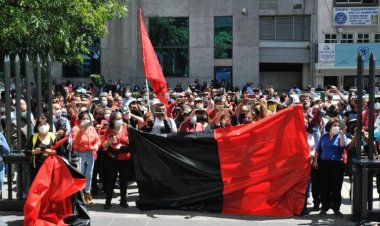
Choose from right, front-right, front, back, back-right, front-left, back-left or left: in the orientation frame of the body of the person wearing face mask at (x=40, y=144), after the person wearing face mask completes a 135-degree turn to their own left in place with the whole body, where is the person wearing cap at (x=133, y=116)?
front

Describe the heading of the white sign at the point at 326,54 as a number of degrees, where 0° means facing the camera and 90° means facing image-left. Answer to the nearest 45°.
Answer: approximately 0°

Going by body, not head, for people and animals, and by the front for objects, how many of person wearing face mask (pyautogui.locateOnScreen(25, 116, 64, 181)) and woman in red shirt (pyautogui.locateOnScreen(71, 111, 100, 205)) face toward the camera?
2

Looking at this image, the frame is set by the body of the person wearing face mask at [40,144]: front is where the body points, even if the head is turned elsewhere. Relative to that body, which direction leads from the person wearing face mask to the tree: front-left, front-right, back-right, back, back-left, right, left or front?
back

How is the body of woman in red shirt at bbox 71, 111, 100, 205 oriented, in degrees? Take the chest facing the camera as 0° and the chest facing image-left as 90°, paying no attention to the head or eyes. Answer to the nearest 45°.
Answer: approximately 0°

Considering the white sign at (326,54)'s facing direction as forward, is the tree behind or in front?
in front

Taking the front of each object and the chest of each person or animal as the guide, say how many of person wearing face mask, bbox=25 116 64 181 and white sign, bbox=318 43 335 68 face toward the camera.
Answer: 2

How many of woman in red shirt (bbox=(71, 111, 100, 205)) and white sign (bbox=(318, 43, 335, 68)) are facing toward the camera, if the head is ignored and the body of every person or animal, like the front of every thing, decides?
2

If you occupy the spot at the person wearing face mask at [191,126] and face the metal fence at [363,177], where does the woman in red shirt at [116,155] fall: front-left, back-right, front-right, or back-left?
back-right

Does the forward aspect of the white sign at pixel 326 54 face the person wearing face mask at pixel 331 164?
yes
